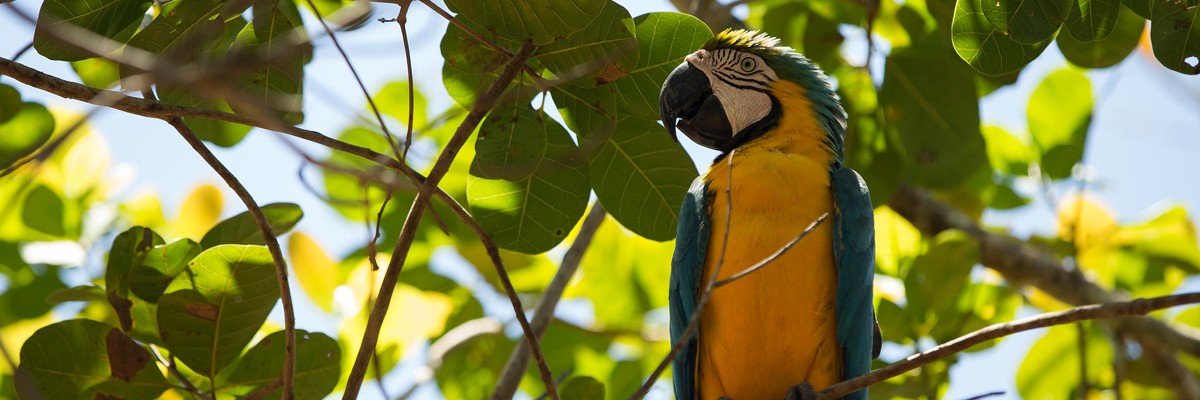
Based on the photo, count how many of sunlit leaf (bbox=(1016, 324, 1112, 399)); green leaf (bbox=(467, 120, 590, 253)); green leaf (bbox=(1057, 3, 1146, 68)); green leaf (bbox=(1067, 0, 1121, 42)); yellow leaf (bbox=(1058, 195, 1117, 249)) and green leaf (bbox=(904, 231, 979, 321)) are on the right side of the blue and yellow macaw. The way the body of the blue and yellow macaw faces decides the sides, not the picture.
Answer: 1

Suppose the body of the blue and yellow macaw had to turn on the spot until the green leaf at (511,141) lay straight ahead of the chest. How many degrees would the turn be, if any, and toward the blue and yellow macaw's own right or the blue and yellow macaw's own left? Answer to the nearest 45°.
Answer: approximately 90° to the blue and yellow macaw's own right

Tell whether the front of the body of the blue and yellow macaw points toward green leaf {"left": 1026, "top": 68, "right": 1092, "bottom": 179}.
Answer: no

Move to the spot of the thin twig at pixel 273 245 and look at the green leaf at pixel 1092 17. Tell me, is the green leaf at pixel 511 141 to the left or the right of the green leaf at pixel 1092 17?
left

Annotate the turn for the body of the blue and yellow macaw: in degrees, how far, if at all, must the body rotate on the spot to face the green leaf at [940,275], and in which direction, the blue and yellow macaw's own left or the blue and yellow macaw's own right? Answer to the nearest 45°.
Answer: approximately 135° to the blue and yellow macaw's own left

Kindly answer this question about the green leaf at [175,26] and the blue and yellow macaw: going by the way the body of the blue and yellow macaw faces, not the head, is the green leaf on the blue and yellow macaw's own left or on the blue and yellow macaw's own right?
on the blue and yellow macaw's own right

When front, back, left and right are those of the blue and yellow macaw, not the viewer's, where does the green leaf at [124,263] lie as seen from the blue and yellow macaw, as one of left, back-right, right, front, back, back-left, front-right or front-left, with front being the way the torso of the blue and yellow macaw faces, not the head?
right

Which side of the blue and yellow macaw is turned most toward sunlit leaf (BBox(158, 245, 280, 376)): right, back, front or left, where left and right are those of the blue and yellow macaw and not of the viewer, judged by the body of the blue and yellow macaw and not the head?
right

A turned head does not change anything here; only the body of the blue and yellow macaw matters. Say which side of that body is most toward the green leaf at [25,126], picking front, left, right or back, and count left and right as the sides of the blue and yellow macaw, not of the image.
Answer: right

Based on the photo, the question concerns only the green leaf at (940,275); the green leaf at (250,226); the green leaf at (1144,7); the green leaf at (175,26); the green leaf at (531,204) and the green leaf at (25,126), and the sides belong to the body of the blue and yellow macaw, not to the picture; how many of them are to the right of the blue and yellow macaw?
4

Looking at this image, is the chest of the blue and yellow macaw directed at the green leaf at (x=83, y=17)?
no

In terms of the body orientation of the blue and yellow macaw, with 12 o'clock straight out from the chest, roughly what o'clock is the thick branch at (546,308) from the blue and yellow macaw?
The thick branch is roughly at 4 o'clock from the blue and yellow macaw.

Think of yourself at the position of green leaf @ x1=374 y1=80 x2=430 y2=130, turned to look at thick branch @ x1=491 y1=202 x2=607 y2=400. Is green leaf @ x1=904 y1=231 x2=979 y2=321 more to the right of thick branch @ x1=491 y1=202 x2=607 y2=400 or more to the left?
left

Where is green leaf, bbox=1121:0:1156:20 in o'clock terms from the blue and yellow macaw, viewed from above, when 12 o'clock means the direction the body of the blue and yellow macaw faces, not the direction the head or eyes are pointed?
The green leaf is roughly at 9 o'clock from the blue and yellow macaw.

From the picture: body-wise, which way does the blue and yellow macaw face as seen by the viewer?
toward the camera

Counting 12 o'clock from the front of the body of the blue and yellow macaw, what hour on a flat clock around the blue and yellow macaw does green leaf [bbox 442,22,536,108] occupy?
The green leaf is roughly at 3 o'clock from the blue and yellow macaw.

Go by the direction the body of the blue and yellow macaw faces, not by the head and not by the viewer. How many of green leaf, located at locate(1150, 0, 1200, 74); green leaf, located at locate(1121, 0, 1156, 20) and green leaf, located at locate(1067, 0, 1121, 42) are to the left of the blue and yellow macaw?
3

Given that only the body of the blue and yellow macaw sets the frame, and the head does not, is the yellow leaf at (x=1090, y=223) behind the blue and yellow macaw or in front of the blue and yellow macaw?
behind
